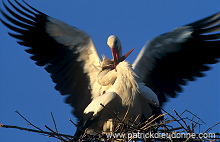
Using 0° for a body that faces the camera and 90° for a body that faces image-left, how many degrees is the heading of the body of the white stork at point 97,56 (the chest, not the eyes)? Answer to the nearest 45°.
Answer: approximately 0°
